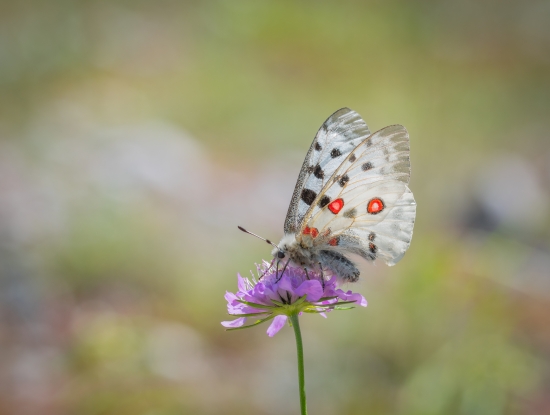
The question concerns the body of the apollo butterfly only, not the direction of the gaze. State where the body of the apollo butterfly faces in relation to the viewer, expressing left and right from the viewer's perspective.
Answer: facing to the left of the viewer
